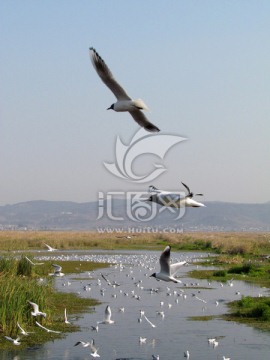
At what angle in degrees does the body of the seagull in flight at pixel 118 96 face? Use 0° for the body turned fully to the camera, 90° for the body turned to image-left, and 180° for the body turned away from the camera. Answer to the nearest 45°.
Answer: approximately 90°
